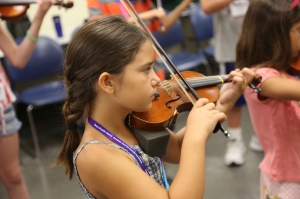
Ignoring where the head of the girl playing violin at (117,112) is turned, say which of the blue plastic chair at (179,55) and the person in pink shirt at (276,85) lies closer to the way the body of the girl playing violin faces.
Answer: the person in pink shirt

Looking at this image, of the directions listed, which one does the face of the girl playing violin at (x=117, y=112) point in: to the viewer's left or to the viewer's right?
to the viewer's right

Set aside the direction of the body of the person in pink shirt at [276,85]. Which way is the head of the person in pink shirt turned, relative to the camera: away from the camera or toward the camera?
away from the camera

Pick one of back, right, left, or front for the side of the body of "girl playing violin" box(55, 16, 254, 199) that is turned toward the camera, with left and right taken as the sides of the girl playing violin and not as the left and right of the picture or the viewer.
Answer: right

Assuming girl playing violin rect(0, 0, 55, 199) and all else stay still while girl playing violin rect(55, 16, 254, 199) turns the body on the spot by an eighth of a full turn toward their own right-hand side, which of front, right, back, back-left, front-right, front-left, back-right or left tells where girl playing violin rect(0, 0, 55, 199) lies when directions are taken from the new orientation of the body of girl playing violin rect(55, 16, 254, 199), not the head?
back

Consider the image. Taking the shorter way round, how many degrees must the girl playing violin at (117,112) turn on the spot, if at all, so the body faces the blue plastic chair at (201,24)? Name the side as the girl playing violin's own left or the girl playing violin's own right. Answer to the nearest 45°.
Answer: approximately 90° to the girl playing violin's own left

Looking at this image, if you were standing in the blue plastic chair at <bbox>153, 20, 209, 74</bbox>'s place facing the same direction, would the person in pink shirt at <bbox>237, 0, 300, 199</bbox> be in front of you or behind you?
in front

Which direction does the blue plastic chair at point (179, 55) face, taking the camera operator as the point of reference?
facing the viewer and to the right of the viewer

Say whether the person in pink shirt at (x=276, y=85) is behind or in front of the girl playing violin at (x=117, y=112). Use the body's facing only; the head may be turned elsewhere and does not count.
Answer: in front
